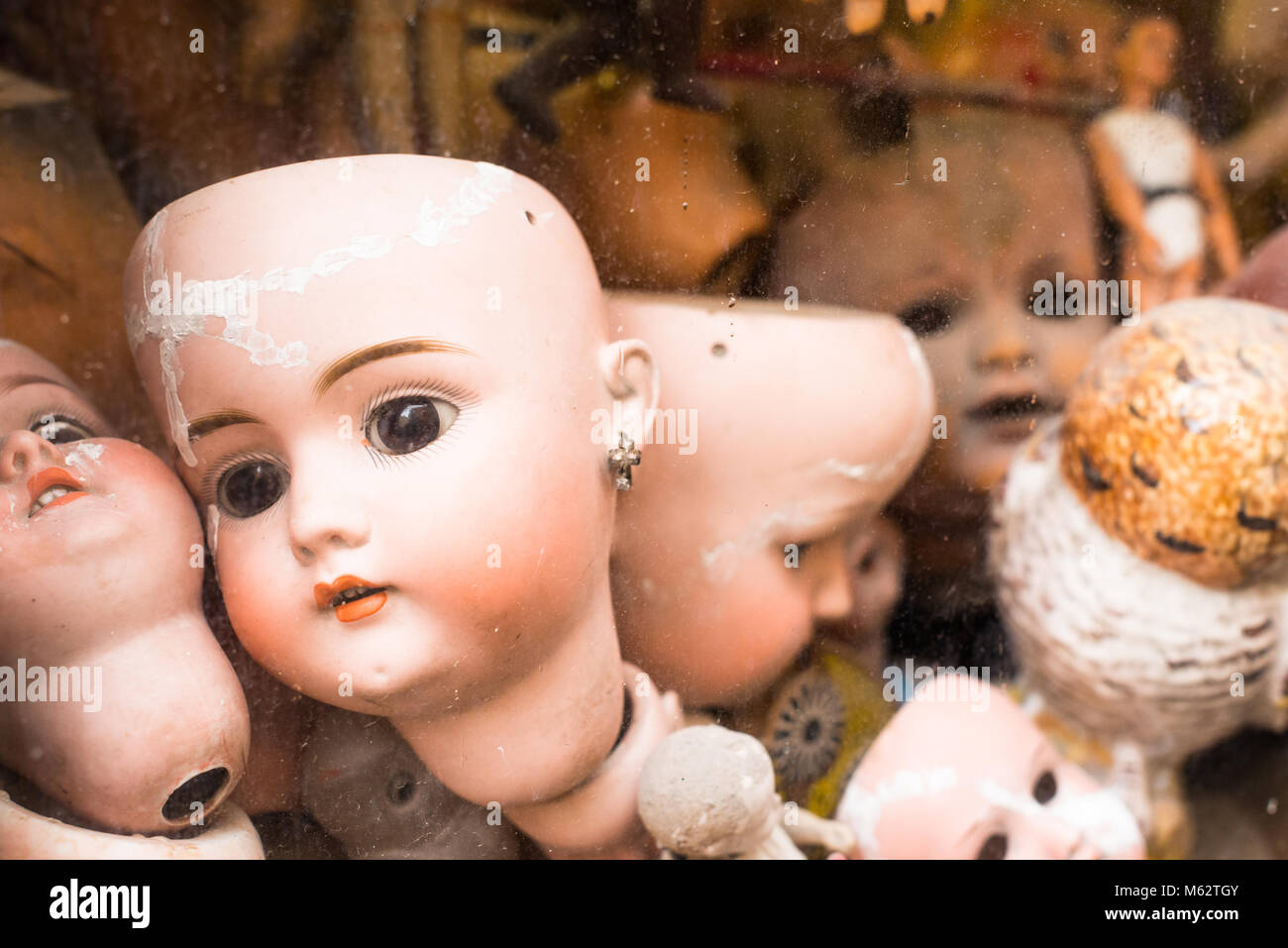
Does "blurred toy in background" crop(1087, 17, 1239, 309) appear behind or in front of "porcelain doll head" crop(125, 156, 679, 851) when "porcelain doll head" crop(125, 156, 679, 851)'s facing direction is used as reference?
behind

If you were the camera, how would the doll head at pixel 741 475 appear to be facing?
facing to the right of the viewer

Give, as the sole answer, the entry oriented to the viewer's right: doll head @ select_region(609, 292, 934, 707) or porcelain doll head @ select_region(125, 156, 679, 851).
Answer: the doll head

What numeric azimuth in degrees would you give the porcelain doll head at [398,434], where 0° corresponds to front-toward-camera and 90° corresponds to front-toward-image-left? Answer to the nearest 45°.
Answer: approximately 45°
